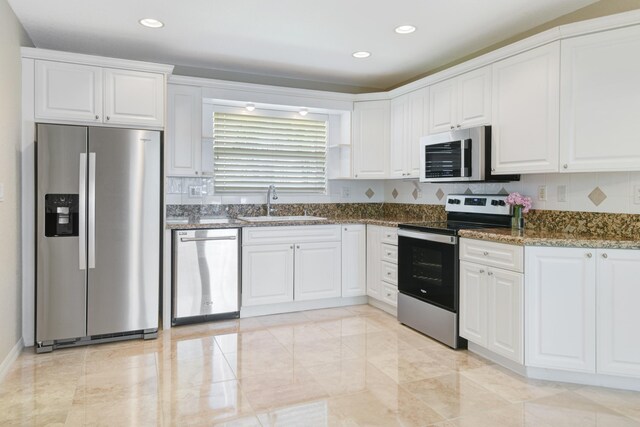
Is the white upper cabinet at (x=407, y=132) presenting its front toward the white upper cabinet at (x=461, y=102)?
no

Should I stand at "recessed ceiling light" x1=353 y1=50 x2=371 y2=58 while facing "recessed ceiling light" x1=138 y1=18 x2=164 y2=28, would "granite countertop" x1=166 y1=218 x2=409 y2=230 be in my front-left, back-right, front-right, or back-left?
front-right

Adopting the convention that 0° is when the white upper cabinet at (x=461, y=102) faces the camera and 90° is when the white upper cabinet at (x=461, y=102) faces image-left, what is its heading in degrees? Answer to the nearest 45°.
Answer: approximately 45°

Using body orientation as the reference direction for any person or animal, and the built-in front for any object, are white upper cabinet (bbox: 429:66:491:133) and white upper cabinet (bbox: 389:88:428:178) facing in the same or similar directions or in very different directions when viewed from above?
same or similar directions

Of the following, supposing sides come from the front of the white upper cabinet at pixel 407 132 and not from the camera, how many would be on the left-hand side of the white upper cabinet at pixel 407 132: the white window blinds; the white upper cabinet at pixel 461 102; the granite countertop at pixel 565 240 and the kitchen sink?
2

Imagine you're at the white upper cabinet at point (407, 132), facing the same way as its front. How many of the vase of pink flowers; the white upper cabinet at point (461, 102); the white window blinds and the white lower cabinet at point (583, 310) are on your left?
3

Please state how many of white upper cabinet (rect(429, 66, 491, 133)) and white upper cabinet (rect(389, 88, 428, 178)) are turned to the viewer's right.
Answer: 0

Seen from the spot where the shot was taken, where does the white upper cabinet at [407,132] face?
facing the viewer and to the left of the viewer

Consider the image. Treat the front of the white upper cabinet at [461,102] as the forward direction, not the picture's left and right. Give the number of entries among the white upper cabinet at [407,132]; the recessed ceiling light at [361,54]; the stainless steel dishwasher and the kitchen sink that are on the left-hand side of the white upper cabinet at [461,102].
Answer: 0

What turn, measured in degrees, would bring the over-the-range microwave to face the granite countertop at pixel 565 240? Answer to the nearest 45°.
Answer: approximately 90° to its left

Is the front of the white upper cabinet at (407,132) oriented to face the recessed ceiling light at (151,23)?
yes

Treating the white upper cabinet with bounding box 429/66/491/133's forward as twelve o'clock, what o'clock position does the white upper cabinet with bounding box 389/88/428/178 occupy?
the white upper cabinet with bounding box 389/88/428/178 is roughly at 3 o'clock from the white upper cabinet with bounding box 429/66/491/133.

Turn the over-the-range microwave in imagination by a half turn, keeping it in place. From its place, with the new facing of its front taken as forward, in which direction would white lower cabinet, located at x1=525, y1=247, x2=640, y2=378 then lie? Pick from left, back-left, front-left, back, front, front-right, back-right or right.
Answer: right

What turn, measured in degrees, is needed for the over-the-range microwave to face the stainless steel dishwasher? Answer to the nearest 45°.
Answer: approximately 45° to its right

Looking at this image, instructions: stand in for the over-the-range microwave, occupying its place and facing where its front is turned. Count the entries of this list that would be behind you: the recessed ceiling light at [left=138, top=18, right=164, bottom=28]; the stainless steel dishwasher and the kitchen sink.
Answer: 0

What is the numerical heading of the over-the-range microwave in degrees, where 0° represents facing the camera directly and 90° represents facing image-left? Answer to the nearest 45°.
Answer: approximately 45°
